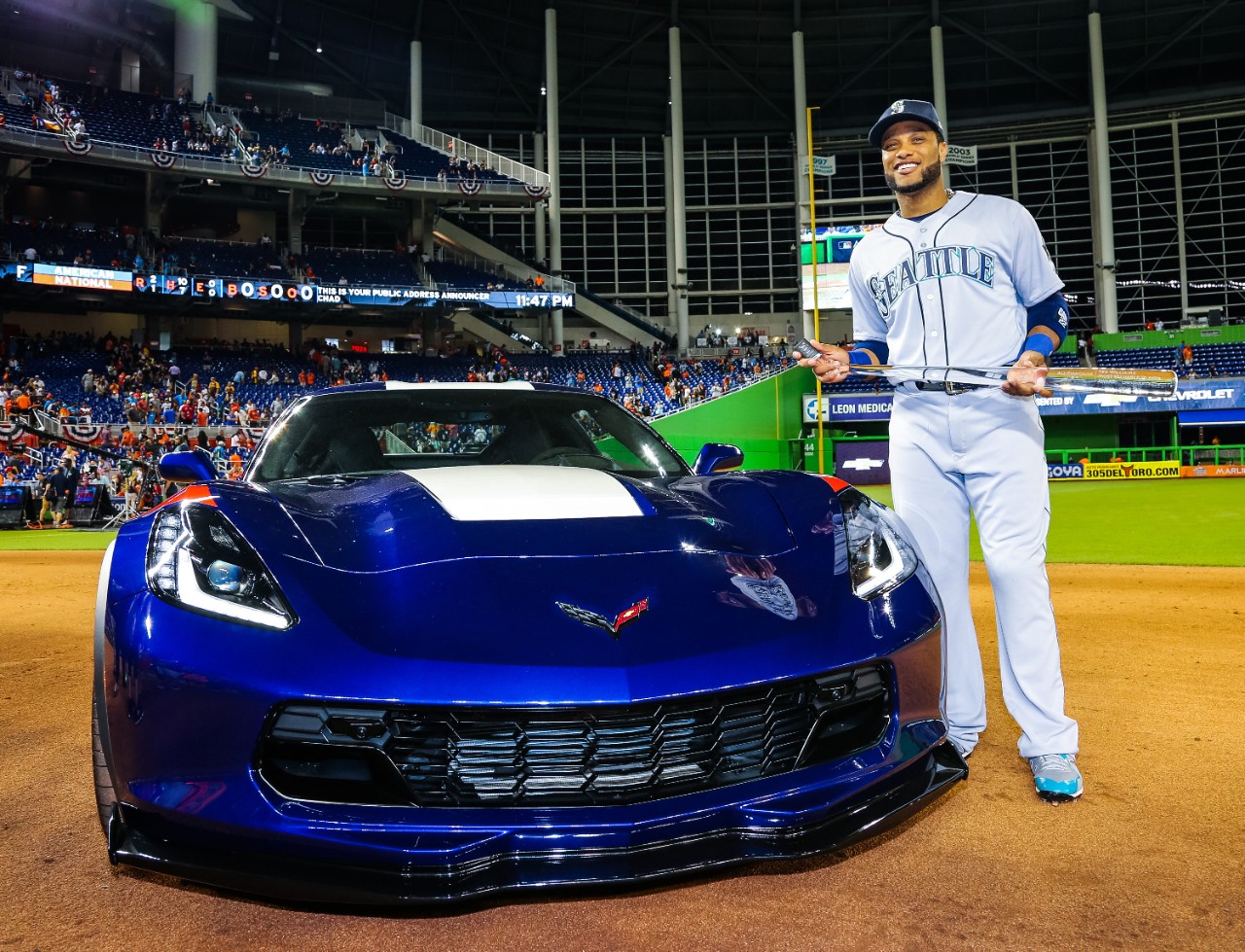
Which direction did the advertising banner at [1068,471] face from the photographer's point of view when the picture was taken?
facing the viewer

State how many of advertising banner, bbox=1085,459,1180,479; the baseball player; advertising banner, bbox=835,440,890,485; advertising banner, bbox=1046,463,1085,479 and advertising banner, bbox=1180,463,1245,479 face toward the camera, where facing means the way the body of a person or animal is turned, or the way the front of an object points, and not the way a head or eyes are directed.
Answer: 5

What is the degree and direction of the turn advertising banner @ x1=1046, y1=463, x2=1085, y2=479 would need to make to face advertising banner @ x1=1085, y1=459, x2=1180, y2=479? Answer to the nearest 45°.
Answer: approximately 90° to its left

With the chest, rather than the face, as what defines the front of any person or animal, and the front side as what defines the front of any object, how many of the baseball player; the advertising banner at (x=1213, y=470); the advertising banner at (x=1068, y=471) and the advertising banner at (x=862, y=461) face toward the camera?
4

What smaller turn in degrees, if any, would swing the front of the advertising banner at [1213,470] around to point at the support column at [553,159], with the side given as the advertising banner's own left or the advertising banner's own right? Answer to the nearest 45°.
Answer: approximately 90° to the advertising banner's own right

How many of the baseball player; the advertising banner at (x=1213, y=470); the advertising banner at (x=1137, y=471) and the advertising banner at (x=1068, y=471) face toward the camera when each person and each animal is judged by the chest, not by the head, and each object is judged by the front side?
4

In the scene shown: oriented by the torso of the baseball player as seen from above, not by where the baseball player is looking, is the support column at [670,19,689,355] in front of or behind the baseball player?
behind

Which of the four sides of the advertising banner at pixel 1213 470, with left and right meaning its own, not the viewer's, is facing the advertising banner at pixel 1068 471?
right

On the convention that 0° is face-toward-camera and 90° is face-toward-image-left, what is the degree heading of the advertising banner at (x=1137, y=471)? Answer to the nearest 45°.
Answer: approximately 0°

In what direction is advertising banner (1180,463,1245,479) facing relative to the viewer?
toward the camera

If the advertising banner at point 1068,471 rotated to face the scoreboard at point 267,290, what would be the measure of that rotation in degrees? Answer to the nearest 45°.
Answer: approximately 90° to its right

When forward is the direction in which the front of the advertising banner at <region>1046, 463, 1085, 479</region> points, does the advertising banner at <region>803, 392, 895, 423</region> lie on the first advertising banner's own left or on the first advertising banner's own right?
on the first advertising banner's own right

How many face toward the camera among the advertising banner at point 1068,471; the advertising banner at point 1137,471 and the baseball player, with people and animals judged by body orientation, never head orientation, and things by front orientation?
3

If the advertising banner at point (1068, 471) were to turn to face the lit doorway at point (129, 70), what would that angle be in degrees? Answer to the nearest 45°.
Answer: approximately 90° to its right

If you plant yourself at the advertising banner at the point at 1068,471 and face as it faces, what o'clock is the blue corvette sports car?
The blue corvette sports car is roughly at 12 o'clock from the advertising banner.

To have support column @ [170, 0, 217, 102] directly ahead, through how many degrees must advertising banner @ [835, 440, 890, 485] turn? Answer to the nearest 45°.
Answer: approximately 90° to its right

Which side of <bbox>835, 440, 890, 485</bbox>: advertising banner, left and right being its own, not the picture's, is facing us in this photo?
front

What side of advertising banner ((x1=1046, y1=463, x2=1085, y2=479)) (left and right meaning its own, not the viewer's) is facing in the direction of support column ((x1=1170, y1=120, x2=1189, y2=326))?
back

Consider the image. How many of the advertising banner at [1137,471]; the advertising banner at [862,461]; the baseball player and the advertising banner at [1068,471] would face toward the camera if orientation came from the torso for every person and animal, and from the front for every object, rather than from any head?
4

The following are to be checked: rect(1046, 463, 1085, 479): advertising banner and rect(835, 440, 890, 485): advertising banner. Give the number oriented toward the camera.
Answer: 2

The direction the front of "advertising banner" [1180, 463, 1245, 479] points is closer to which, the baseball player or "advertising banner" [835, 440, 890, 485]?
the baseball player
